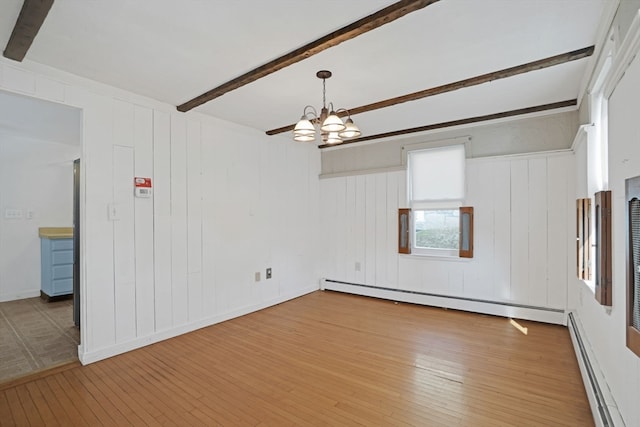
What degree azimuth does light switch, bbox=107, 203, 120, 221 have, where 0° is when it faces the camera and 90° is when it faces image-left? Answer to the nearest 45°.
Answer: approximately 0°

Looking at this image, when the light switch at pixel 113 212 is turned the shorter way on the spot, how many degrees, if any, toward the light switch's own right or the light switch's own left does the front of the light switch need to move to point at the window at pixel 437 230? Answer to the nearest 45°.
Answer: approximately 90° to the light switch's own left

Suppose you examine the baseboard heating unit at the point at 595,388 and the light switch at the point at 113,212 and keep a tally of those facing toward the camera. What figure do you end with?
1

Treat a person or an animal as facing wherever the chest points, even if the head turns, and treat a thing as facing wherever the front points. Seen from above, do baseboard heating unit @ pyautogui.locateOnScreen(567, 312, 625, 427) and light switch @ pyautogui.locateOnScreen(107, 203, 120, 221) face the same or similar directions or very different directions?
very different directions

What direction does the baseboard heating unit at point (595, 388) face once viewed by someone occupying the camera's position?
facing to the left of the viewer

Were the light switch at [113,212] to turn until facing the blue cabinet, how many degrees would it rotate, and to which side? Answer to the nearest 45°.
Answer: approximately 180°
